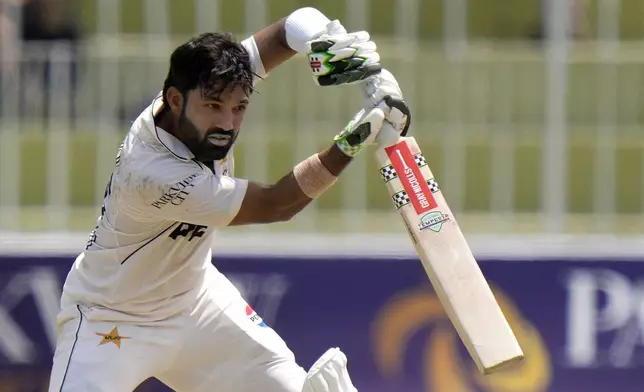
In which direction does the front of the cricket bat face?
toward the camera
